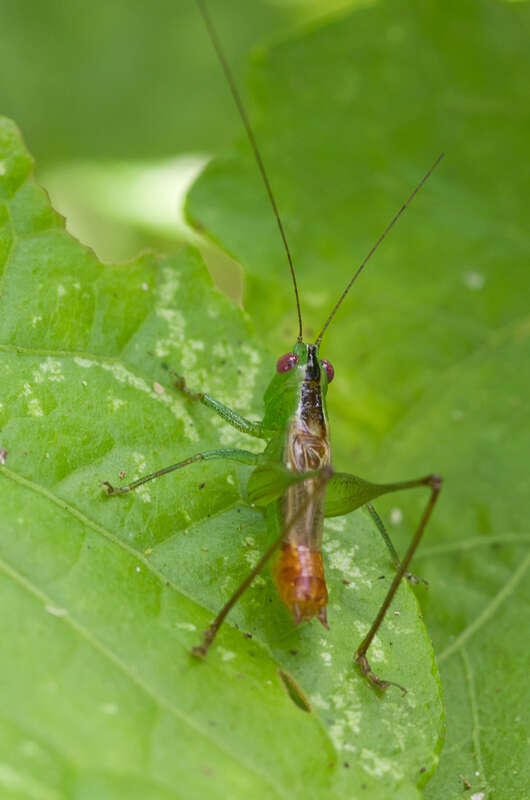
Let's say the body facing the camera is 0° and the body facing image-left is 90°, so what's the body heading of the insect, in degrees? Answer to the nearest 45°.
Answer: approximately 180°
